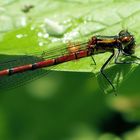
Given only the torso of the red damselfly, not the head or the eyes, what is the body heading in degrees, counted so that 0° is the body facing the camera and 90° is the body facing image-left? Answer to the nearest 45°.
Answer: approximately 270°
